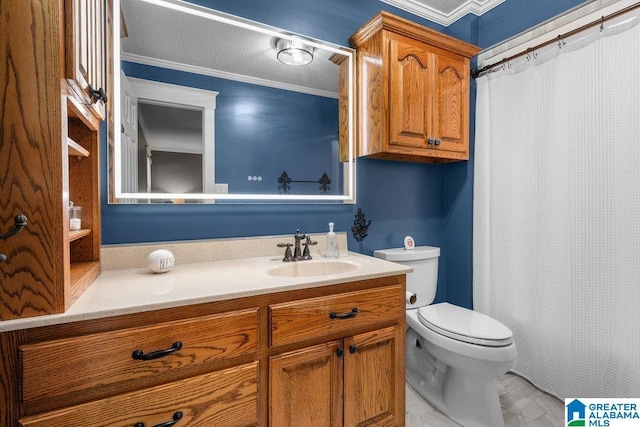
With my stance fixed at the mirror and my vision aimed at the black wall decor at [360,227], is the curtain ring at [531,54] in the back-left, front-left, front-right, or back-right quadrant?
front-right

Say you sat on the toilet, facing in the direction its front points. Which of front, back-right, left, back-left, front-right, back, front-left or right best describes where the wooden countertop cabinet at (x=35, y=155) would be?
right

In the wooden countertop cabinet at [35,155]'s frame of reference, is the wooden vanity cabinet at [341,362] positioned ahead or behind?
ahead

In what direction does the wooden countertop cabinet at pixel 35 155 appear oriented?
to the viewer's right

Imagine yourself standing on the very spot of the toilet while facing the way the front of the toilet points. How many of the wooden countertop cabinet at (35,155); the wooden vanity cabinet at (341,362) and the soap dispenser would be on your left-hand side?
0

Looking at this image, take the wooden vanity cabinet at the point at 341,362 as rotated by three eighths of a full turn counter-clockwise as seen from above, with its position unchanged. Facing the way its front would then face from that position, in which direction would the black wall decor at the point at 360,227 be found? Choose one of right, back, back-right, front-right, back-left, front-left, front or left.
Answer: front

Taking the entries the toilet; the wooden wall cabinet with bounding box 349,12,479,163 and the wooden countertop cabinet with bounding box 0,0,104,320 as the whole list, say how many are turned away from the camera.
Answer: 0

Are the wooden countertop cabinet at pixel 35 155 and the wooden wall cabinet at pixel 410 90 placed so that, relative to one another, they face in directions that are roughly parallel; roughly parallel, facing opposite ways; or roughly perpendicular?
roughly perpendicular

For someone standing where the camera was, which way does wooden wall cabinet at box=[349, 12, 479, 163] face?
facing the viewer and to the right of the viewer

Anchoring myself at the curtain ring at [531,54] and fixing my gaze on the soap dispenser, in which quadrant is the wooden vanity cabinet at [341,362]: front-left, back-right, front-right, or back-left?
front-left

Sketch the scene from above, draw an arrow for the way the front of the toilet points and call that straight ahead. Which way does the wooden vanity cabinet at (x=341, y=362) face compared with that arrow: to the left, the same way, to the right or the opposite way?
the same way

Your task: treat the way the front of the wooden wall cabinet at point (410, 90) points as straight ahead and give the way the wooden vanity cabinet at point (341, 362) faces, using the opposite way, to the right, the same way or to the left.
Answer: the same way

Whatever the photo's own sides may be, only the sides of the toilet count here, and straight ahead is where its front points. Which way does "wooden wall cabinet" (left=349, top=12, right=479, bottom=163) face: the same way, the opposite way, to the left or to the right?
the same way

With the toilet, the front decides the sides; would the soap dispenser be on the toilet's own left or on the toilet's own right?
on the toilet's own right
